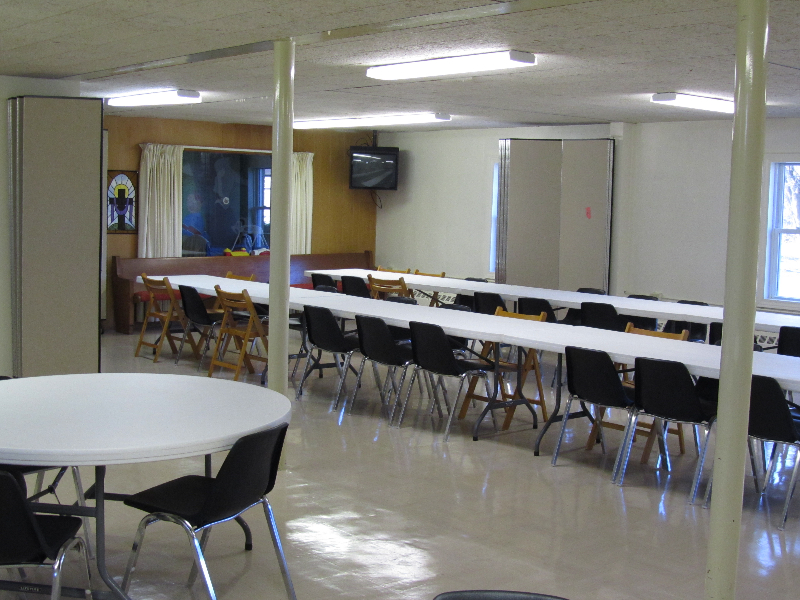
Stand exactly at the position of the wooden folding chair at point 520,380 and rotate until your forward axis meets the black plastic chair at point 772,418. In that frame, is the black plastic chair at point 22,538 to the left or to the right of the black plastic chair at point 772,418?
right

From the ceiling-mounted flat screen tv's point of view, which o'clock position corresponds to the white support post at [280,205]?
The white support post is roughly at 12 o'clock from the ceiling-mounted flat screen tv.

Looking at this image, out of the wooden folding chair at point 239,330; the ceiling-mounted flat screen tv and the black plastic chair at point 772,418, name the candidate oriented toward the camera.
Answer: the ceiling-mounted flat screen tv

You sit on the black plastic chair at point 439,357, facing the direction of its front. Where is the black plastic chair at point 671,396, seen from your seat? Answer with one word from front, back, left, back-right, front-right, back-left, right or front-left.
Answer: right

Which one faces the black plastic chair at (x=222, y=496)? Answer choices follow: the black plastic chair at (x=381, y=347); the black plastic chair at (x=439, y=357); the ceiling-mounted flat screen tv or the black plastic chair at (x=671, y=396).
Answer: the ceiling-mounted flat screen tv

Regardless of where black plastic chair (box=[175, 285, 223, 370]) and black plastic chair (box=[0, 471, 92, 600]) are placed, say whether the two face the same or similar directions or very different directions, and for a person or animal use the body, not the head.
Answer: same or similar directions

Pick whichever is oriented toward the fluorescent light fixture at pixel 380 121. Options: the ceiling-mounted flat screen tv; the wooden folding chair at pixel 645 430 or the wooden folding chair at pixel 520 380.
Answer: the ceiling-mounted flat screen tv

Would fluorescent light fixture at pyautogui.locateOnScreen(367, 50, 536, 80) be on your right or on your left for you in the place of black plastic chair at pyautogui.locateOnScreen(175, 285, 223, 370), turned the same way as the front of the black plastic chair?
on your right

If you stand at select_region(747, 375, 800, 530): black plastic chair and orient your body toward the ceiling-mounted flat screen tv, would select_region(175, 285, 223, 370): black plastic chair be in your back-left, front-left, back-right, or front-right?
front-left

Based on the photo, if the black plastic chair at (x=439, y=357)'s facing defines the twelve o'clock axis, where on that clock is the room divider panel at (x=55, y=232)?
The room divider panel is roughly at 8 o'clock from the black plastic chair.

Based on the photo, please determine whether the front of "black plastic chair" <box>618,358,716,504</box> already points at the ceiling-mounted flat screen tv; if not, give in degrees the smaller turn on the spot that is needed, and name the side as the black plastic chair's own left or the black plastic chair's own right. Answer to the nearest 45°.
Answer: approximately 90° to the black plastic chair's own left

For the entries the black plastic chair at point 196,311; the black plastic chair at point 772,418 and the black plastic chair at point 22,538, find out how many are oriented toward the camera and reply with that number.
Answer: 0

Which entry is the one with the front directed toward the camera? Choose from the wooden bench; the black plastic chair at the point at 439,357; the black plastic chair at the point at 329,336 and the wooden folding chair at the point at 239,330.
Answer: the wooden bench

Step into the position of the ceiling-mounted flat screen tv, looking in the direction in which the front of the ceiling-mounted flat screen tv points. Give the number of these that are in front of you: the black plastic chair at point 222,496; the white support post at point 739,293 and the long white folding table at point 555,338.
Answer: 3

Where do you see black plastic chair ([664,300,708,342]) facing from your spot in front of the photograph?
facing the viewer and to the left of the viewer

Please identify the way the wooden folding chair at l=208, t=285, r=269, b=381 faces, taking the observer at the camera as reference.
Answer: facing away from the viewer and to the right of the viewer

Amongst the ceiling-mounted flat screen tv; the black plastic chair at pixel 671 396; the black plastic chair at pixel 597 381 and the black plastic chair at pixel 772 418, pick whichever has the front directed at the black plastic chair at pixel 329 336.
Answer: the ceiling-mounted flat screen tv

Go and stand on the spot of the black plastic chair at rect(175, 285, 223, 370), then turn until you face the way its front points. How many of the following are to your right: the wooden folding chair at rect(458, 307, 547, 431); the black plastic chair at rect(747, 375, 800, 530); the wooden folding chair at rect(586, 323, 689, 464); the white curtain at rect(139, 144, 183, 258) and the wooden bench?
3

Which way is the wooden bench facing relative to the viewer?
toward the camera

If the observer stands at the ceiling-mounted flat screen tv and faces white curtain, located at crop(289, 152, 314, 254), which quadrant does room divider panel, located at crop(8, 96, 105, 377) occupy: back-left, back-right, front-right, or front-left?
front-left
